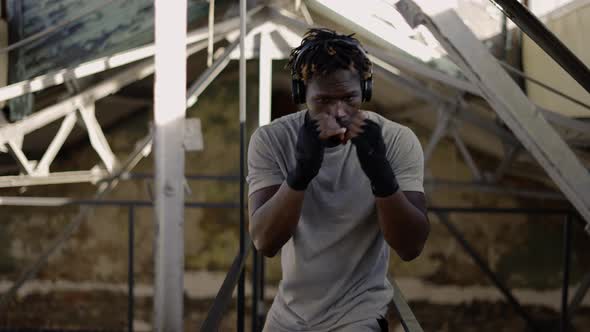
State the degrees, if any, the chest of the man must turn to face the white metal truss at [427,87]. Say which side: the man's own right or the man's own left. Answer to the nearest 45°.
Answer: approximately 180°

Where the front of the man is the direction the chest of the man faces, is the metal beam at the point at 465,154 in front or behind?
behind

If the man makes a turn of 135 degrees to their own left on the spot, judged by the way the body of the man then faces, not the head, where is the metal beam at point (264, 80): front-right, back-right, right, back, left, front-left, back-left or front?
front-left

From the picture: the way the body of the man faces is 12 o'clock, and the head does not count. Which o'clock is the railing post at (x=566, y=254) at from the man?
The railing post is roughly at 7 o'clock from the man.

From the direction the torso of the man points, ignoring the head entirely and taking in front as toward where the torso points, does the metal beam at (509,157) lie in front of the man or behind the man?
behind

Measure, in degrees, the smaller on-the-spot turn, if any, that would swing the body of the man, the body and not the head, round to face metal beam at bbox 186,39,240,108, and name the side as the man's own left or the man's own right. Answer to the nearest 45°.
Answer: approximately 180°

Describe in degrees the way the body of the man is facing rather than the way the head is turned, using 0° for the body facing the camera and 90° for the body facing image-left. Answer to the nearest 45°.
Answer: approximately 0°
